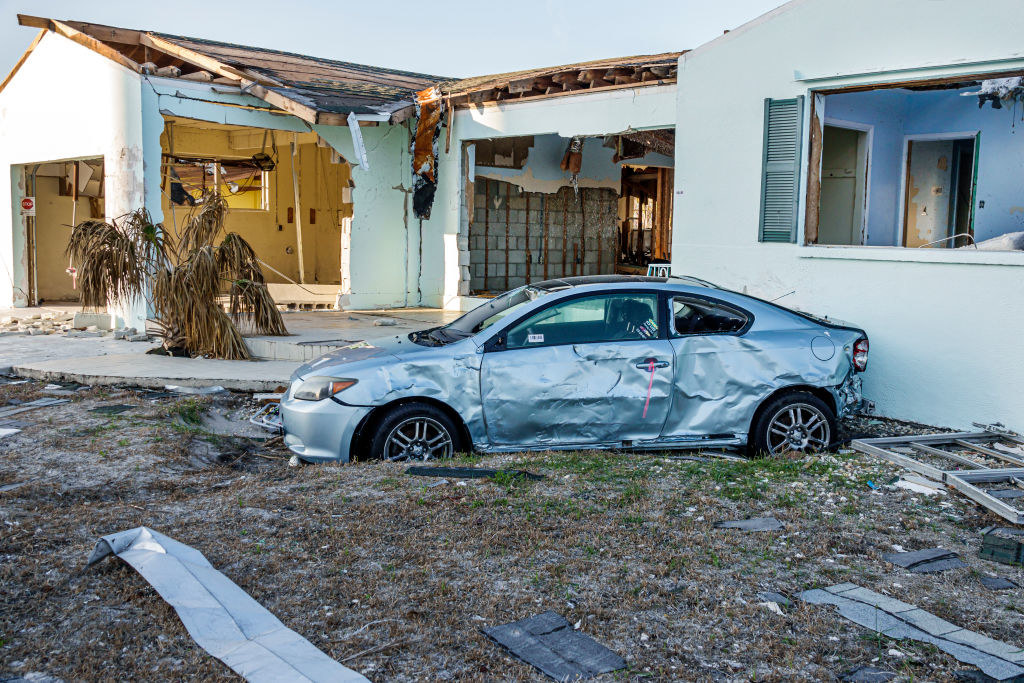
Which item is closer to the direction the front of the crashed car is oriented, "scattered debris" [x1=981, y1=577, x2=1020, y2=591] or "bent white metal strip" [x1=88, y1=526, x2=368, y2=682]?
the bent white metal strip

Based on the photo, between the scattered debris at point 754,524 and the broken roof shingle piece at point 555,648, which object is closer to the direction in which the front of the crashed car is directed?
the broken roof shingle piece

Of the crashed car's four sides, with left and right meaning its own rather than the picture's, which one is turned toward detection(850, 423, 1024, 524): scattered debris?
back

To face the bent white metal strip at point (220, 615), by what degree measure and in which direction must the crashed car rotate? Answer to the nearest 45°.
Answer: approximately 45° to its left

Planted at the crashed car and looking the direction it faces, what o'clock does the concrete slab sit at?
The concrete slab is roughly at 1 o'clock from the crashed car.

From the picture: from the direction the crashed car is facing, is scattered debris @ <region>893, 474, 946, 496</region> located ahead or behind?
behind

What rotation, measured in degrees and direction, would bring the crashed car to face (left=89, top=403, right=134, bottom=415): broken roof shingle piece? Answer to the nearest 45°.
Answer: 0° — it already faces it

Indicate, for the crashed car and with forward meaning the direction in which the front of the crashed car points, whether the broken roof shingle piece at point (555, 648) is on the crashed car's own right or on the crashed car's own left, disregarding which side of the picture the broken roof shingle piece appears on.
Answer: on the crashed car's own left

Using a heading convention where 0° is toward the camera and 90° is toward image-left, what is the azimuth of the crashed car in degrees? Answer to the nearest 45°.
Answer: approximately 90°

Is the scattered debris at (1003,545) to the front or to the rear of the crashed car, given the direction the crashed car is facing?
to the rear

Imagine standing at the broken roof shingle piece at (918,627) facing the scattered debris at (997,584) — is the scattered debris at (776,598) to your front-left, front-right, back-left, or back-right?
back-left
